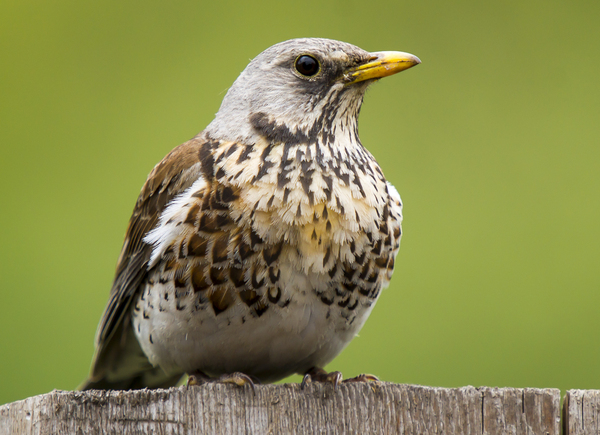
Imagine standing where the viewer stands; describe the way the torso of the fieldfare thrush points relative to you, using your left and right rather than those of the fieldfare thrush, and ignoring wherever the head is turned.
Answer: facing the viewer and to the right of the viewer

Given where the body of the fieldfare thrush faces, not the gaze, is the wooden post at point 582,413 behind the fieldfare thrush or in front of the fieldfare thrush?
in front
